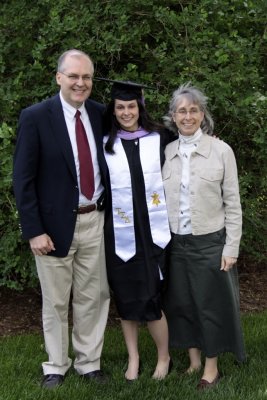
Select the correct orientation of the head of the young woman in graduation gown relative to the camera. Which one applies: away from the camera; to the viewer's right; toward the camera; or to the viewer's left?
toward the camera

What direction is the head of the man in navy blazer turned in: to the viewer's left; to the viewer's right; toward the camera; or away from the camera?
toward the camera

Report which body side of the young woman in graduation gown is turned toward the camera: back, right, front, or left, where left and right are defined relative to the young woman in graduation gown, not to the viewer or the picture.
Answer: front

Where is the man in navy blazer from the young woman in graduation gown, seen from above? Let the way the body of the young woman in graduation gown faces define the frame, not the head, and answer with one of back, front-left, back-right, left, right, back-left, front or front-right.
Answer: right

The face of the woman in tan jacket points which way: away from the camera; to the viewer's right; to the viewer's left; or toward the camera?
toward the camera

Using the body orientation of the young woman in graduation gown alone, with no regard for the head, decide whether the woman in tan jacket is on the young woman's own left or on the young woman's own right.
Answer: on the young woman's own left
